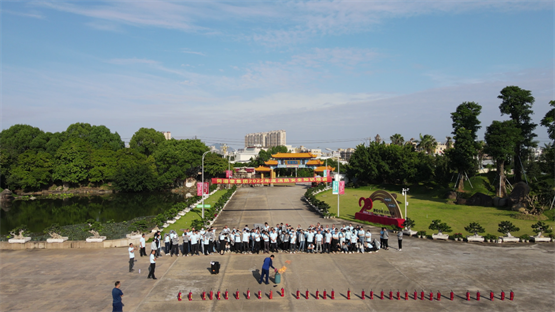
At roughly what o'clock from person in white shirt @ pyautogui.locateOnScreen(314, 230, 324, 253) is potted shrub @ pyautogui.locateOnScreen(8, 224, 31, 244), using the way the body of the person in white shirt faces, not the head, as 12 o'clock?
The potted shrub is roughly at 3 o'clock from the person in white shirt.

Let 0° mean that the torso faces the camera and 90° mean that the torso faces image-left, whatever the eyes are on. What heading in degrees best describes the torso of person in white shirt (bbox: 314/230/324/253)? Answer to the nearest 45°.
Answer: approximately 0°

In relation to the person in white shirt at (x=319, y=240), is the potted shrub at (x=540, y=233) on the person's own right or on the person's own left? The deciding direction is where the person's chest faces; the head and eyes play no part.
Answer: on the person's own left

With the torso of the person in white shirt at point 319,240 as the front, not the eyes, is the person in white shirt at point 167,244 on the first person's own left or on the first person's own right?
on the first person's own right

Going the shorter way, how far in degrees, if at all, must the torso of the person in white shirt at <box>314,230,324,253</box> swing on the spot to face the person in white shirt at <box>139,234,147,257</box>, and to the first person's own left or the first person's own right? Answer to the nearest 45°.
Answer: approximately 90° to the first person's own right

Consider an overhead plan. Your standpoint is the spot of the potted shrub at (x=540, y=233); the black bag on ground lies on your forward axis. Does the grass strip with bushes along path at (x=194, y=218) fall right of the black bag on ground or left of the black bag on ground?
right

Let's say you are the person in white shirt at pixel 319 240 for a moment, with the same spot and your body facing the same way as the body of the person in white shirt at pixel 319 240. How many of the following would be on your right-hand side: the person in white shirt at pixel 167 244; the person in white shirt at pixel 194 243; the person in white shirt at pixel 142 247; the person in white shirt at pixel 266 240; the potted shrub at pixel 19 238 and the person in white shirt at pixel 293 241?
6

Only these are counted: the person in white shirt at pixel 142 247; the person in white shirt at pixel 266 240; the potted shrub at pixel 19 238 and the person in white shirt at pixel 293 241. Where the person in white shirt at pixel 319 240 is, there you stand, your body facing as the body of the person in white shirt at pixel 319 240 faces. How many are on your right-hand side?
4

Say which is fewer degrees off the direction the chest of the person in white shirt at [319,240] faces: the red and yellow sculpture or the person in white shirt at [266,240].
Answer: the person in white shirt

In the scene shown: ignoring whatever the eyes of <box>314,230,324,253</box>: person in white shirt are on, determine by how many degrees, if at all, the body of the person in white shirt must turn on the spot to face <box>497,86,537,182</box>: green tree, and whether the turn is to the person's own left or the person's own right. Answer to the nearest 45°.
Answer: approximately 135° to the person's own left

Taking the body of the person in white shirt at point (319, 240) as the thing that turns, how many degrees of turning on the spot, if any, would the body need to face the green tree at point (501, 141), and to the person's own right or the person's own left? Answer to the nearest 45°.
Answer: approximately 135° to the person's own left

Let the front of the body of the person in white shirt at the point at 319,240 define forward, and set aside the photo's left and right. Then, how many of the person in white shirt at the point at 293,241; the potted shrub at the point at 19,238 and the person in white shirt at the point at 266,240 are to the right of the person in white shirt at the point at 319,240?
3

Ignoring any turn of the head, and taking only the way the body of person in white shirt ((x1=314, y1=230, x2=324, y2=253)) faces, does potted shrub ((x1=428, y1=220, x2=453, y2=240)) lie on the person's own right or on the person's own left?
on the person's own left

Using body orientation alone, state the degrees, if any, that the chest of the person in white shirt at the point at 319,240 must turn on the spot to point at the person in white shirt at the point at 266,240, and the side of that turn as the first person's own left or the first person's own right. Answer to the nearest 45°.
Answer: approximately 90° to the first person's own right
